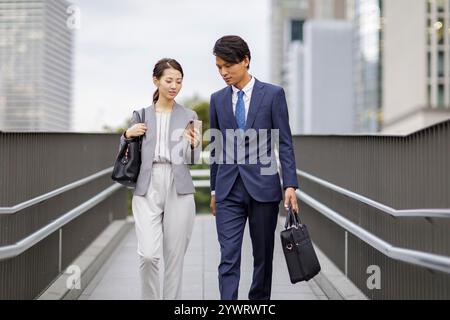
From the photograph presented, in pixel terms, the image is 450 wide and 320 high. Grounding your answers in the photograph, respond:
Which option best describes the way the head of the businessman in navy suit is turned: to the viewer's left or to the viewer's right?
to the viewer's left

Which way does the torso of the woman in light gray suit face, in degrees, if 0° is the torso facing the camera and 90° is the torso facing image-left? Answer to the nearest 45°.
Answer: approximately 0°

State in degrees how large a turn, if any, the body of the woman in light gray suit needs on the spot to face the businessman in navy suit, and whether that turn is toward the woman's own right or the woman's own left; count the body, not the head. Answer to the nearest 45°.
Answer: approximately 90° to the woman's own left

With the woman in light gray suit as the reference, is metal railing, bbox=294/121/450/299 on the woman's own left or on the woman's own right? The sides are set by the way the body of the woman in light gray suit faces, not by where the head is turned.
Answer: on the woman's own left

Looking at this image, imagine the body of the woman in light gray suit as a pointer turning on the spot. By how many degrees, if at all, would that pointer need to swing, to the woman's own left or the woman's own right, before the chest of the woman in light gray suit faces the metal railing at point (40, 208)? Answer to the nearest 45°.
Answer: approximately 135° to the woman's own right
